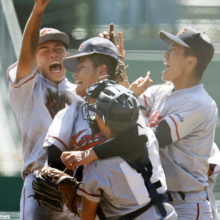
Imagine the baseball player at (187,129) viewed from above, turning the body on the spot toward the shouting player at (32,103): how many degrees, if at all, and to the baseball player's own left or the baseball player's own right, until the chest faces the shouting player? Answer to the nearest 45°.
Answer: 0° — they already face them

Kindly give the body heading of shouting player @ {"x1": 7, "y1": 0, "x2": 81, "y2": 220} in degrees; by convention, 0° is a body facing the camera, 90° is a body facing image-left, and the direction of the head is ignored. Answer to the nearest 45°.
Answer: approximately 315°

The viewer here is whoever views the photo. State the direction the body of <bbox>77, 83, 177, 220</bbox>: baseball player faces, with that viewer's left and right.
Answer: facing away from the viewer and to the left of the viewer

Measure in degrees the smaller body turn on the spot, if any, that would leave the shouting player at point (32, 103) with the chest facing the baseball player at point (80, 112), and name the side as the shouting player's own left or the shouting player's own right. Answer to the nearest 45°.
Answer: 0° — they already face them
